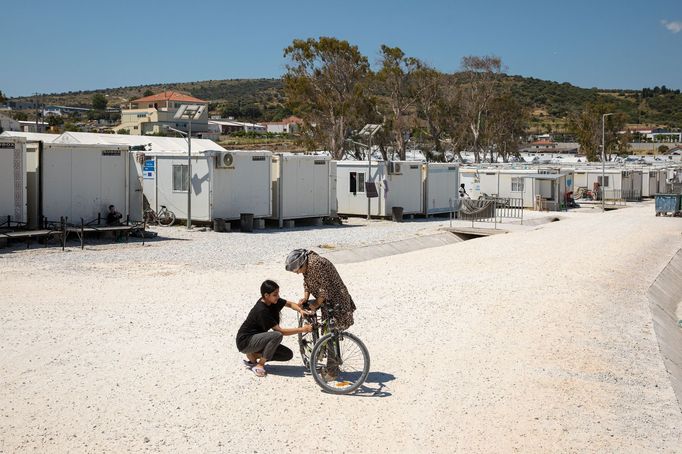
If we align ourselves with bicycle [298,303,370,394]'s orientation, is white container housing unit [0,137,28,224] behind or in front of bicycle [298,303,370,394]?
behind

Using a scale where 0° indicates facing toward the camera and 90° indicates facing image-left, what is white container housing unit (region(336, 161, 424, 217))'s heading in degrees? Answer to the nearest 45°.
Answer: approximately 45°

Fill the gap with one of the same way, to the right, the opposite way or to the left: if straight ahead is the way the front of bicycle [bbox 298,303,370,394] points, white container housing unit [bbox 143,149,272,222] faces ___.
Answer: to the right

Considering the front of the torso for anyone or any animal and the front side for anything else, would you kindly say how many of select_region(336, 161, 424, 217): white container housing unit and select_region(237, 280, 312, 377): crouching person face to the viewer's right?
1

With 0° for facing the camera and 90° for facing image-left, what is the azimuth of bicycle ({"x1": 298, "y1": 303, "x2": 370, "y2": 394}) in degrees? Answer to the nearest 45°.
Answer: approximately 315°

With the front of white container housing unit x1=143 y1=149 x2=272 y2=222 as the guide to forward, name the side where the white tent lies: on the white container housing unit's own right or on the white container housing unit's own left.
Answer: on the white container housing unit's own right

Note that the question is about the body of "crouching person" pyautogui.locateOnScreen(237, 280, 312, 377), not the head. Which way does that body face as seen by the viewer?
to the viewer's right

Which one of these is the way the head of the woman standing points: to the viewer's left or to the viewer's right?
to the viewer's left

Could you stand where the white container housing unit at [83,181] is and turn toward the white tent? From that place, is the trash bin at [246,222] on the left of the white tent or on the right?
right

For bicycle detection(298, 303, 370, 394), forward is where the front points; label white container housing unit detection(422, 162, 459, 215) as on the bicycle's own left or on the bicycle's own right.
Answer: on the bicycle's own left

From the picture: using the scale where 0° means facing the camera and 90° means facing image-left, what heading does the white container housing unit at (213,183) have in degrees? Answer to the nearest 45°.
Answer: approximately 45°
